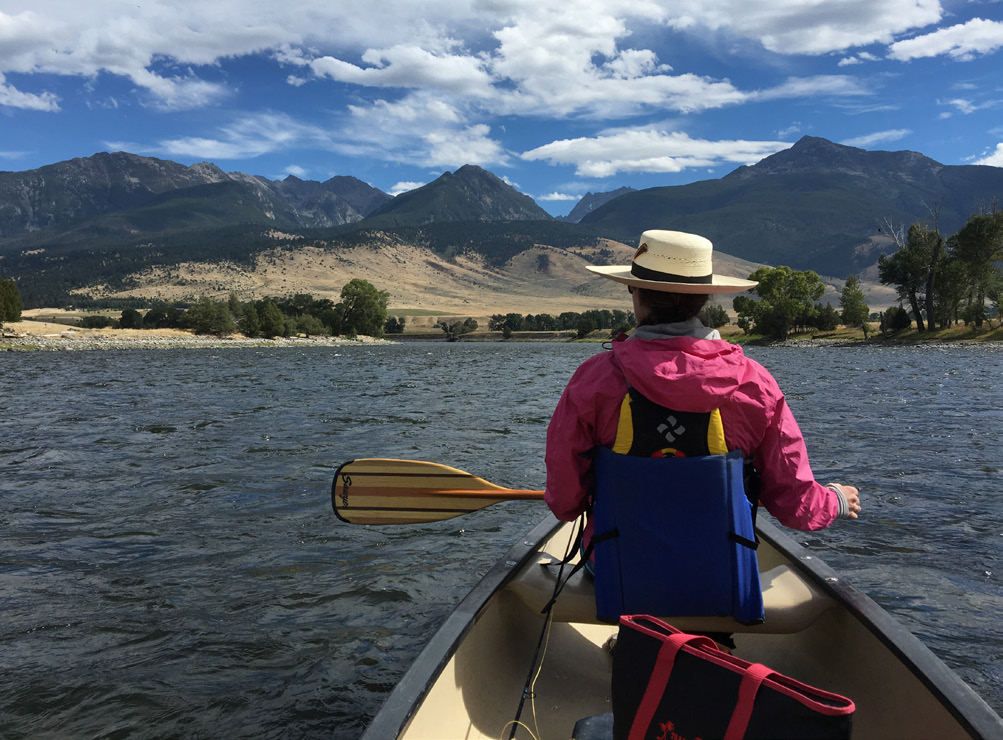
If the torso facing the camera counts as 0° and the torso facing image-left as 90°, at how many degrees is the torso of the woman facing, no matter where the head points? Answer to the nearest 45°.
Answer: approximately 180°

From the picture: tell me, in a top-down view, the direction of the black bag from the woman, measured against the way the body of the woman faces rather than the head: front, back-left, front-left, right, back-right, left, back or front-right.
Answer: back
